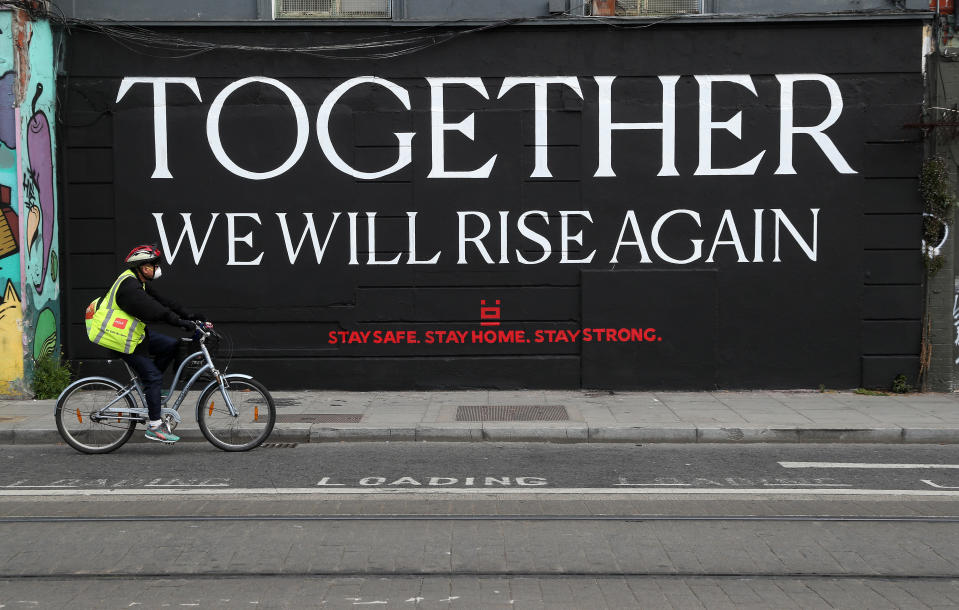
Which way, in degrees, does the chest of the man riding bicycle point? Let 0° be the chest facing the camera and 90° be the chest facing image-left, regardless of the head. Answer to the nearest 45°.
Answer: approximately 270°

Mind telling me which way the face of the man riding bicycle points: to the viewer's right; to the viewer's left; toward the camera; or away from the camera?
to the viewer's right

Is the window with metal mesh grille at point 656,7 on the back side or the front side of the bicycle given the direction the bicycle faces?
on the front side

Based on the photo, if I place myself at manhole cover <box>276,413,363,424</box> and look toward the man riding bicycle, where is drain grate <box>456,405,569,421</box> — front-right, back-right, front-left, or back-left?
back-left

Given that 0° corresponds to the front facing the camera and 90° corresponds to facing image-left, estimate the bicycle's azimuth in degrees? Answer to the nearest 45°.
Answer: approximately 270°

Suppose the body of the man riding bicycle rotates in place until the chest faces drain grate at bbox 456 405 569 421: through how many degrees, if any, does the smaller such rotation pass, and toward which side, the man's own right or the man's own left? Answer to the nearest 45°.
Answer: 0° — they already face it

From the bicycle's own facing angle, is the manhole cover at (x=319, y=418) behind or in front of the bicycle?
in front

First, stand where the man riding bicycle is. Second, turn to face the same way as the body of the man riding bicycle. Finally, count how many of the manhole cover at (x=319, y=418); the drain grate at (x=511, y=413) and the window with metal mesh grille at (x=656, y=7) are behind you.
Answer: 0

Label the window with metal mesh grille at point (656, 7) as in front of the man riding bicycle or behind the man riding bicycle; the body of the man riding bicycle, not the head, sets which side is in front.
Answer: in front

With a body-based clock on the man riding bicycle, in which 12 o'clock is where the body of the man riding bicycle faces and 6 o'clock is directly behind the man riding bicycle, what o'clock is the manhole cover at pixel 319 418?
The manhole cover is roughly at 11 o'clock from the man riding bicycle.

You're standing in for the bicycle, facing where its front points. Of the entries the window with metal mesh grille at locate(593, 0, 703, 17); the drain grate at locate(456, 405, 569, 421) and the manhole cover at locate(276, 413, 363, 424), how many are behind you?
0
